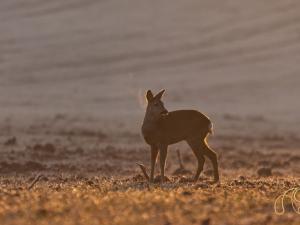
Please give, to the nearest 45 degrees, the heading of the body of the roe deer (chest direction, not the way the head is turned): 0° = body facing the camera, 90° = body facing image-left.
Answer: approximately 90°
